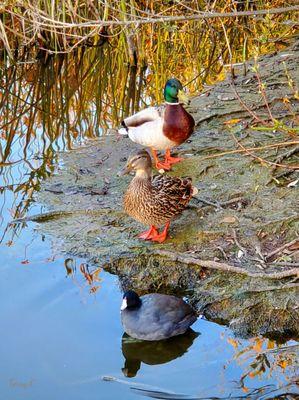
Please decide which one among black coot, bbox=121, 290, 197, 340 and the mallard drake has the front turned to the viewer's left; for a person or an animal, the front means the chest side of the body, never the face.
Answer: the black coot

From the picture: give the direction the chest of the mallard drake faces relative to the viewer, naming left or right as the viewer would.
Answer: facing the viewer and to the right of the viewer

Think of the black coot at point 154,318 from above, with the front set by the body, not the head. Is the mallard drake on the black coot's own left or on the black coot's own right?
on the black coot's own right

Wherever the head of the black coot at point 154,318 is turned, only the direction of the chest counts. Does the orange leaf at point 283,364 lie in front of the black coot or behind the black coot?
behind

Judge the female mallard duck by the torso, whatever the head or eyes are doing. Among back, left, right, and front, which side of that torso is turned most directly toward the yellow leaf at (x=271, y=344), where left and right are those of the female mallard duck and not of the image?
left

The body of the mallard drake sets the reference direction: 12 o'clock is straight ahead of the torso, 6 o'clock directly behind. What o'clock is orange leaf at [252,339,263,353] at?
The orange leaf is roughly at 1 o'clock from the mallard drake.

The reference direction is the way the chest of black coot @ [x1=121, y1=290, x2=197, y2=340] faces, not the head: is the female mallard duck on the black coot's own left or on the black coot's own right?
on the black coot's own right

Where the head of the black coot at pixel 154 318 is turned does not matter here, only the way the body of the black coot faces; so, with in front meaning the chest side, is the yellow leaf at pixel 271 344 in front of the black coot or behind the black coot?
behind

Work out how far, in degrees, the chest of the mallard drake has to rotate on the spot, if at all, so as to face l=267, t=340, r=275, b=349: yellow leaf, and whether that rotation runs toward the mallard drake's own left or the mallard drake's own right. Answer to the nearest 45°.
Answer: approximately 45° to the mallard drake's own right

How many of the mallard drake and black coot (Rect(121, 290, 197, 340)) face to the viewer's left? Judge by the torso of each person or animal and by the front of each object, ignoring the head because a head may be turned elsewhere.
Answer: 1

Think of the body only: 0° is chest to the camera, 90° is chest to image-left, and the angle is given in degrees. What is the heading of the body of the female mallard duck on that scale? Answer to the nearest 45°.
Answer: approximately 45°

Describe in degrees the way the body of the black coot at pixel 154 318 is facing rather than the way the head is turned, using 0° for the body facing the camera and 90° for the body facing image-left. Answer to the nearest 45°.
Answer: approximately 90°

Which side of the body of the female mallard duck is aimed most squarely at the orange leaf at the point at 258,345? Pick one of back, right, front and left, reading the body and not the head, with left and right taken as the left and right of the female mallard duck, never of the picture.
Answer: left
